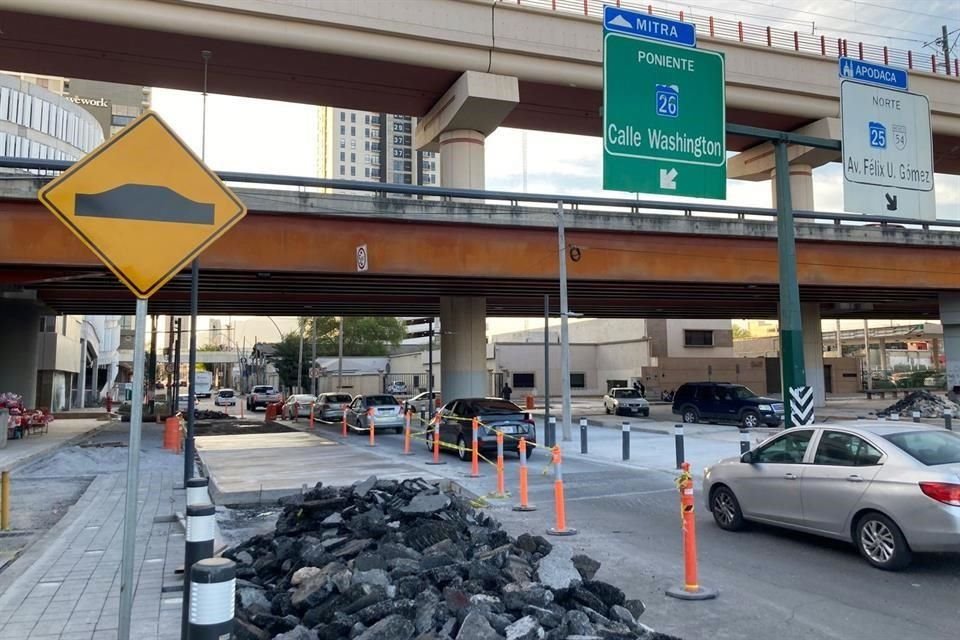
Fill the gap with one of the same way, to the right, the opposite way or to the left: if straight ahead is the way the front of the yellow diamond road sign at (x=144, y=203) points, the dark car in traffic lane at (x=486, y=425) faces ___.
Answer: the opposite way

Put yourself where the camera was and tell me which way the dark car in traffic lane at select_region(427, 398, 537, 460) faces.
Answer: facing away from the viewer and to the left of the viewer

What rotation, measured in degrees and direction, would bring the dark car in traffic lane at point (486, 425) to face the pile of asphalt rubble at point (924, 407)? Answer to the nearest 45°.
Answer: approximately 90° to its right

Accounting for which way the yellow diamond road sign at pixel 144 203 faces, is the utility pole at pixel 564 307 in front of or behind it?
behind

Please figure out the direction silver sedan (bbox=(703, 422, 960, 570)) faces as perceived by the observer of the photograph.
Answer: facing away from the viewer and to the left of the viewer

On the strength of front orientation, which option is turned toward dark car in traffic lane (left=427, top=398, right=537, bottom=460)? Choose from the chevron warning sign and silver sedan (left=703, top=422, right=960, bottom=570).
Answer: the silver sedan

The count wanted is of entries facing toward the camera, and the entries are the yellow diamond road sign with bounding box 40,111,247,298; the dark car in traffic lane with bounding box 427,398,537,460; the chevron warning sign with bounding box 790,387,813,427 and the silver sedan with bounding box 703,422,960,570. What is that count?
2
